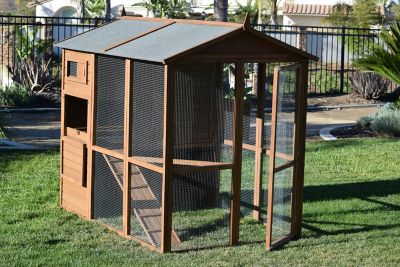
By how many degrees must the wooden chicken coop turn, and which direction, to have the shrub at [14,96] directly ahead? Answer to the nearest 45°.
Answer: approximately 135° to its left

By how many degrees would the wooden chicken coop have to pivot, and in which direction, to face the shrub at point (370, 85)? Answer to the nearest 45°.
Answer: approximately 135° to its left

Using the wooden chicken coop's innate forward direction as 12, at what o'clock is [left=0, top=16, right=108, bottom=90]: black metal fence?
The black metal fence is roughly at 7 o'clock from the wooden chicken coop.

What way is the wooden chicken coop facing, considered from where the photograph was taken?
facing the viewer and to the right of the viewer

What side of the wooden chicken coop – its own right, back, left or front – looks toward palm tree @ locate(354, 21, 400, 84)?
left
